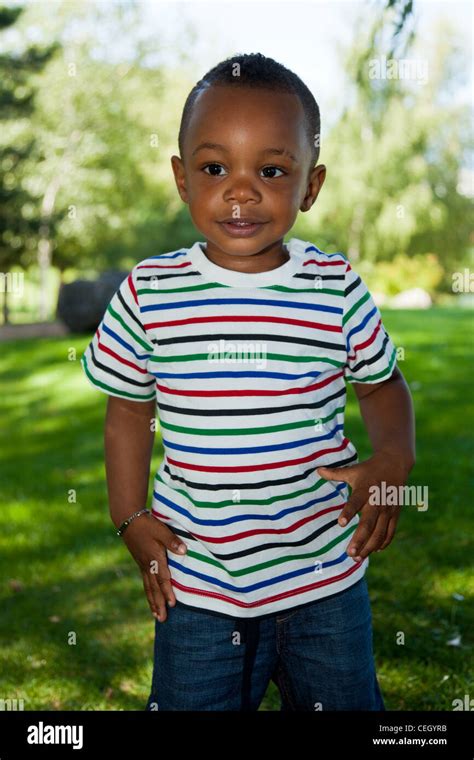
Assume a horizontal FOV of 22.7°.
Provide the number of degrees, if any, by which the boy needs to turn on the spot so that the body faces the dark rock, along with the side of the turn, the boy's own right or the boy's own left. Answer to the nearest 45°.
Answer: approximately 180°

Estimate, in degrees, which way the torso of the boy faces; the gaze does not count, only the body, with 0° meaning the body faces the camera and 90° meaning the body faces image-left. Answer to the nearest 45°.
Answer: approximately 0°

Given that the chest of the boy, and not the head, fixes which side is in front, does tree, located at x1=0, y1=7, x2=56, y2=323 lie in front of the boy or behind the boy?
behind
